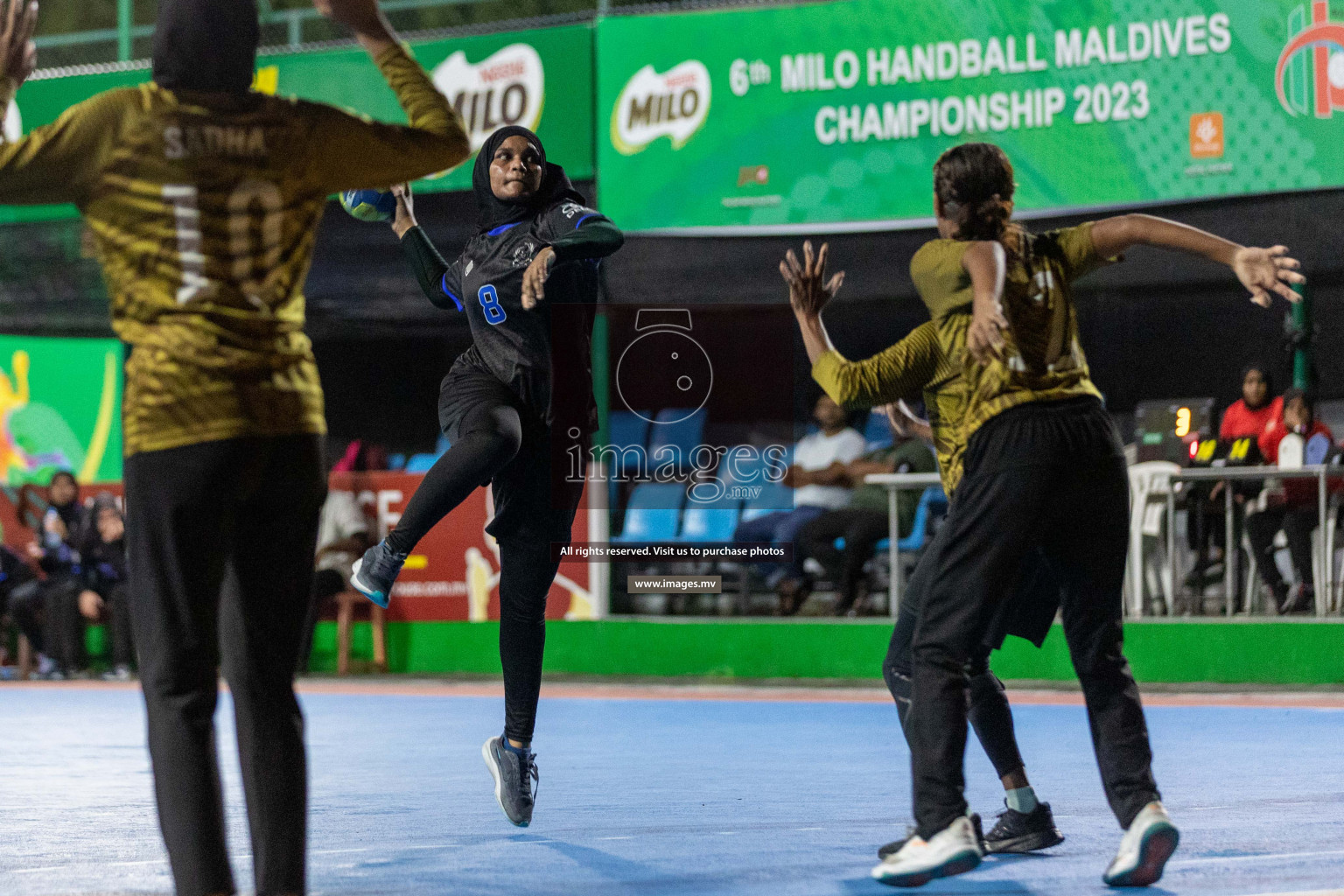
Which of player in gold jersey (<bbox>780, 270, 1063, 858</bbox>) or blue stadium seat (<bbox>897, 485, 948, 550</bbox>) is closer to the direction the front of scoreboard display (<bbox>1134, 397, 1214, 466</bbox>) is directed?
the player in gold jersey

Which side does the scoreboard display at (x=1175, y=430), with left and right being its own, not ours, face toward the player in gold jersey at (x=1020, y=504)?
front

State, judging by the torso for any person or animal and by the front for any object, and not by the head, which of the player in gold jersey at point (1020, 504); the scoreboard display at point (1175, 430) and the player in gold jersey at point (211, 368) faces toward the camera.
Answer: the scoreboard display

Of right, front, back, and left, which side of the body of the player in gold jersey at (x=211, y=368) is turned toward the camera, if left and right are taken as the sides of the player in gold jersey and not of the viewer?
back

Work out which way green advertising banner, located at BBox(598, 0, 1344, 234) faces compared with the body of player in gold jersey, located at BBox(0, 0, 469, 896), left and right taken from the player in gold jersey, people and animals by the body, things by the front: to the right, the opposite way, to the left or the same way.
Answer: the opposite way

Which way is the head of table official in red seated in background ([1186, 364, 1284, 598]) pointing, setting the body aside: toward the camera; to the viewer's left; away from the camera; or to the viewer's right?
toward the camera

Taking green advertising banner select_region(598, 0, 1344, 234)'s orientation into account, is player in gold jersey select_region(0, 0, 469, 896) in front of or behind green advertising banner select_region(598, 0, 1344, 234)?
in front

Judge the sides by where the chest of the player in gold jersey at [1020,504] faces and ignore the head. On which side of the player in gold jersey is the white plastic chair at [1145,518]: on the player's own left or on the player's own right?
on the player's own right

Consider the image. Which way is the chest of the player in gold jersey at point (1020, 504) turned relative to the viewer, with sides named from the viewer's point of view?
facing away from the viewer and to the left of the viewer

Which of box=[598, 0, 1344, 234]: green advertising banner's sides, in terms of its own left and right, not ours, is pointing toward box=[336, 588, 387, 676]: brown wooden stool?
right

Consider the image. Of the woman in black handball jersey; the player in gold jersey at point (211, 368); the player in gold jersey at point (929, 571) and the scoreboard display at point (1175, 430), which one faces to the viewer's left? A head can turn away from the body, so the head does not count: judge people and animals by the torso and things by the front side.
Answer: the player in gold jersey at point (929, 571)

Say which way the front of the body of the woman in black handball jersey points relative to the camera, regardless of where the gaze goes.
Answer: toward the camera

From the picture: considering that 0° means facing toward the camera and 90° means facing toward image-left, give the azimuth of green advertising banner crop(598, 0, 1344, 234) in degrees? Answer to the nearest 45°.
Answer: approximately 0°

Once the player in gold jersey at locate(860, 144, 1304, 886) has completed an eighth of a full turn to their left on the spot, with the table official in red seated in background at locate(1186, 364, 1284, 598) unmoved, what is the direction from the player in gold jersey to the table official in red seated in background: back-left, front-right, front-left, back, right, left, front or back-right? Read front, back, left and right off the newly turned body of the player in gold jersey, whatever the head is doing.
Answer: right

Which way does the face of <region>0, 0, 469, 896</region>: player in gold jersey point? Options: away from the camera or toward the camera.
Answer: away from the camera

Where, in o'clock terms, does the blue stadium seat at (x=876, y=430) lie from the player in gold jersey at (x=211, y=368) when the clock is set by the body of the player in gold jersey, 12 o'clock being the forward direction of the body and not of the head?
The blue stadium seat is roughly at 1 o'clock from the player in gold jersey.

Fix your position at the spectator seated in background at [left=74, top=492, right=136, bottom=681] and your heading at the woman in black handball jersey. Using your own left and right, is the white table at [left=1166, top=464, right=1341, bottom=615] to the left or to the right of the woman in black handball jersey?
left

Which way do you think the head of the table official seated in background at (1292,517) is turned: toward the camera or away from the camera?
toward the camera
